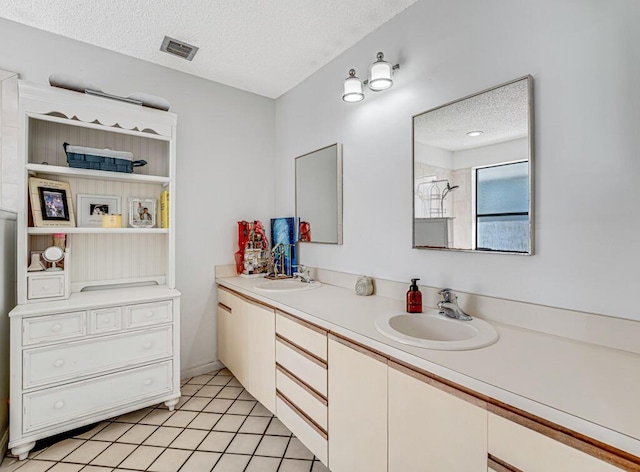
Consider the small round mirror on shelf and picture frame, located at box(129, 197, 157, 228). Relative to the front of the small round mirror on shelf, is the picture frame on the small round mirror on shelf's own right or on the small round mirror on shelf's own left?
on the small round mirror on shelf's own left

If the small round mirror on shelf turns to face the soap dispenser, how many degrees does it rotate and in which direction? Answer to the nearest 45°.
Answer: approximately 45° to its left

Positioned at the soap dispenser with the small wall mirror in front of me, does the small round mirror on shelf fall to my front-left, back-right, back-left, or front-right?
front-left

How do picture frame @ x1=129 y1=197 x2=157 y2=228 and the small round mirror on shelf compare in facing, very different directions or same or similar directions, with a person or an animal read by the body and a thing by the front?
same or similar directions

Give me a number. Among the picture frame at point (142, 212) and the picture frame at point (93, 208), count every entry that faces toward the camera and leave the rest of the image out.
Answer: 2

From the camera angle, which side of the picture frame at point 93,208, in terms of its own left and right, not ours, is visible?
front

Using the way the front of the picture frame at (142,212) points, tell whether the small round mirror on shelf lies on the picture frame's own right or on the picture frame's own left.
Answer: on the picture frame's own right

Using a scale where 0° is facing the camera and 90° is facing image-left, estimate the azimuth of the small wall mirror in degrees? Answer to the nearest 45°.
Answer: approximately 45°

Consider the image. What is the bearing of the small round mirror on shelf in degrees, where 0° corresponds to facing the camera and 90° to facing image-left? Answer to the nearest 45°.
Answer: approximately 0°

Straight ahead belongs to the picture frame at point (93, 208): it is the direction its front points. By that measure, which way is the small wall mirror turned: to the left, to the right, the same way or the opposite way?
to the right

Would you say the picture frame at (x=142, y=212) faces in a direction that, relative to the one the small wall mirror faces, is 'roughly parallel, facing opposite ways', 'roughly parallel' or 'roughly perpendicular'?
roughly perpendicular

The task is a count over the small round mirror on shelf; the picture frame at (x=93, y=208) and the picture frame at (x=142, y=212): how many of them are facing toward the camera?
3

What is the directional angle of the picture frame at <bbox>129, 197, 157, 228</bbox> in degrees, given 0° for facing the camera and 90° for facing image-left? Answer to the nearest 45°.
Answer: approximately 0°
